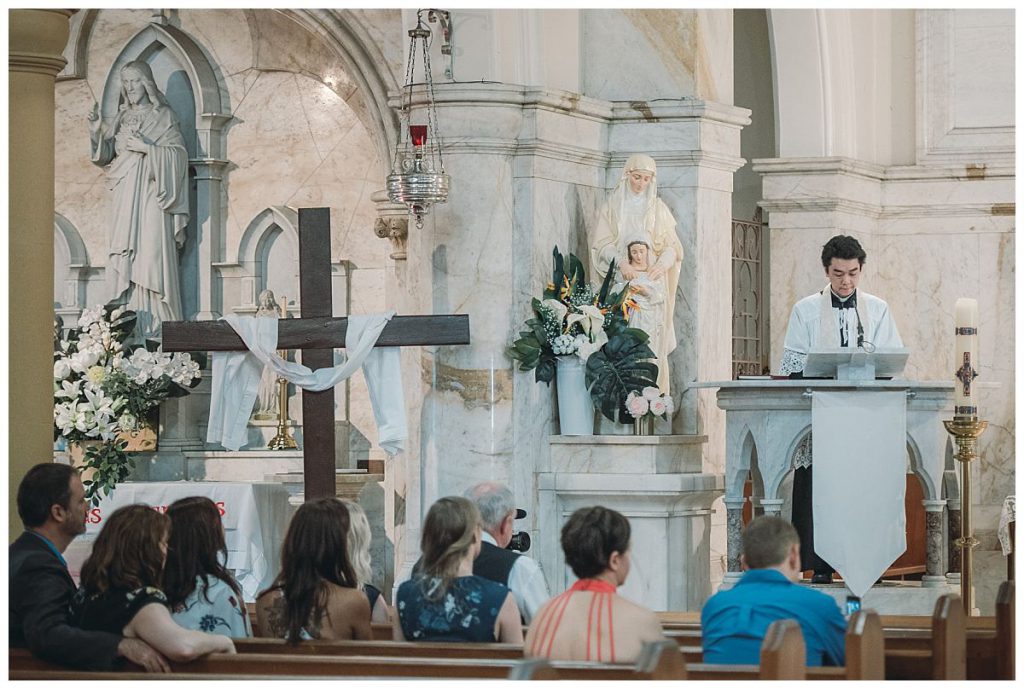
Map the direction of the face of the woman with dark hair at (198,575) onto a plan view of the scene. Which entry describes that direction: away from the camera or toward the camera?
away from the camera

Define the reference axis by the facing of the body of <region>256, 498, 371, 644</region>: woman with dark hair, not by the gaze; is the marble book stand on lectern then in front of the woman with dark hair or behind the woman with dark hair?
in front

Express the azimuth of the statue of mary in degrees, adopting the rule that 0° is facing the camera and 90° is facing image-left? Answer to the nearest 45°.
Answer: approximately 0°

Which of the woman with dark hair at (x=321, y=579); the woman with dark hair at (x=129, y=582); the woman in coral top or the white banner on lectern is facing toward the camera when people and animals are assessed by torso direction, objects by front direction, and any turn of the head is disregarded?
the white banner on lectern

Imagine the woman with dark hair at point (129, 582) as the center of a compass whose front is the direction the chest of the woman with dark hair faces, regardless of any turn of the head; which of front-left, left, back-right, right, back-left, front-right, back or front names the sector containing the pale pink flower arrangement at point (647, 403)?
front

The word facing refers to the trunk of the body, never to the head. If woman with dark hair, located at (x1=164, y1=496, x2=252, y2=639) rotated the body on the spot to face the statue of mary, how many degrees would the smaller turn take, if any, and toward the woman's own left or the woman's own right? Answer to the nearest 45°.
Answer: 0° — they already face it

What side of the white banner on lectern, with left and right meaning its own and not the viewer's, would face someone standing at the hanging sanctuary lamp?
right

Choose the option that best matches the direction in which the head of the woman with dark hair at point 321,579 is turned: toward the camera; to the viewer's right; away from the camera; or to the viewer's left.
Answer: away from the camera

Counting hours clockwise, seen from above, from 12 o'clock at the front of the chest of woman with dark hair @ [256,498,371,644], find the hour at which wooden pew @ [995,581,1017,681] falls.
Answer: The wooden pew is roughly at 2 o'clock from the woman with dark hair.

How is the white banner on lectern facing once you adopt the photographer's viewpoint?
facing the viewer

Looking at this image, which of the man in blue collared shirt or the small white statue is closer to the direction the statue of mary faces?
the man in blue collared shirt

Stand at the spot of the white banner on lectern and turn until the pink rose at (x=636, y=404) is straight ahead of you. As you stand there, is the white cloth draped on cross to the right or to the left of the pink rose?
left

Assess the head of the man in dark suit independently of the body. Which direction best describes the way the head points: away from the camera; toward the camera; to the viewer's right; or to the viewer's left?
to the viewer's right

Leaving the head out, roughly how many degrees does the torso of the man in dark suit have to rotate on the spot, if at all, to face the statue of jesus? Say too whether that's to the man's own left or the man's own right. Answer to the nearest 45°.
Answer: approximately 90° to the man's own left
